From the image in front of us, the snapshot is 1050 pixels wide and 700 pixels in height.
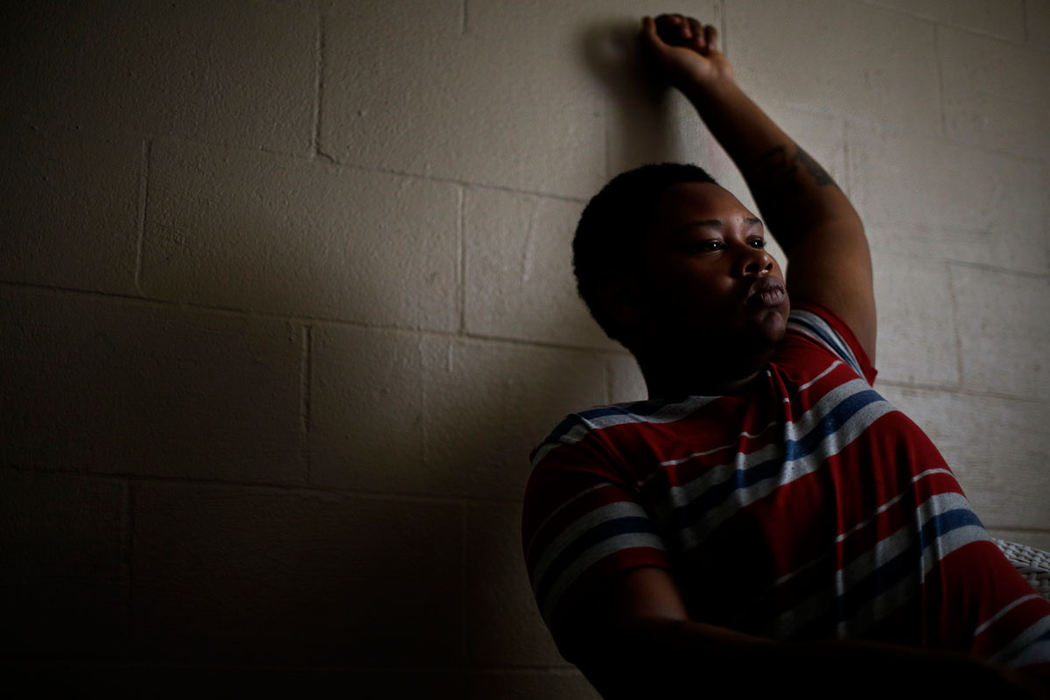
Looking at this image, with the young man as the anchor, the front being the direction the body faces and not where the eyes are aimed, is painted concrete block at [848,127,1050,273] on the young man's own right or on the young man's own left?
on the young man's own left

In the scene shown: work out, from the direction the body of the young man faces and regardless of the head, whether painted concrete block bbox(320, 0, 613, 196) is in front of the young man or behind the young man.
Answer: behind
